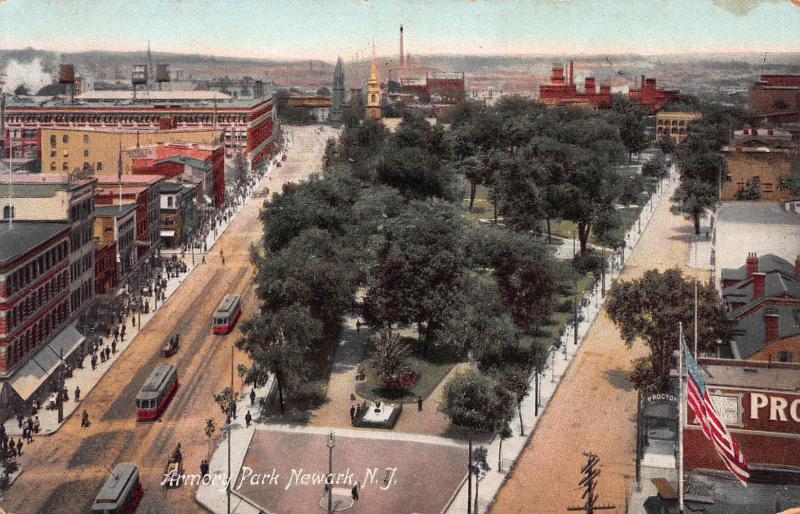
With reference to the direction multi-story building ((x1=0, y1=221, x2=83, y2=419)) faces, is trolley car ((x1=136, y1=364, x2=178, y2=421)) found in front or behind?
in front

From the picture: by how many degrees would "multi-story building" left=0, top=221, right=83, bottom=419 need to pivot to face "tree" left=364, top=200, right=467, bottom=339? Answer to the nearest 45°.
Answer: approximately 45° to its left

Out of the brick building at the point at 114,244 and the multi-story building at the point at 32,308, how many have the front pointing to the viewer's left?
0

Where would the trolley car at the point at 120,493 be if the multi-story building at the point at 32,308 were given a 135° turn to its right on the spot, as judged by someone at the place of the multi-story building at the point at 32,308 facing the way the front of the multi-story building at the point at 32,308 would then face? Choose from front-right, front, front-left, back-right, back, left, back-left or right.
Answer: left

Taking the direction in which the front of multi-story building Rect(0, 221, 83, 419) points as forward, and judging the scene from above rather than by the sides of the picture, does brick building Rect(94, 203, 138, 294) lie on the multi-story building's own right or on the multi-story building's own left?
on the multi-story building's own left

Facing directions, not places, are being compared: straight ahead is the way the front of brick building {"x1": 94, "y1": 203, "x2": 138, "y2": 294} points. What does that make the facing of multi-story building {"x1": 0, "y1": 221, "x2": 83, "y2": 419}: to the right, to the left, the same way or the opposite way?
the same way

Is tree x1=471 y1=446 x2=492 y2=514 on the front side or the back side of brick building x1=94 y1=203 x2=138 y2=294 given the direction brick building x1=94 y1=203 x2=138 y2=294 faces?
on the front side

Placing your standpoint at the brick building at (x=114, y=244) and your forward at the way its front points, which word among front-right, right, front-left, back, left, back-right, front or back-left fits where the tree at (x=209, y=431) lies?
front-right

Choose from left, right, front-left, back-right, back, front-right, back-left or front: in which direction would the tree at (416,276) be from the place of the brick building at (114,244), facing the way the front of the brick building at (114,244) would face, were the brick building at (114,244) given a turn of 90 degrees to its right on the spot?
left

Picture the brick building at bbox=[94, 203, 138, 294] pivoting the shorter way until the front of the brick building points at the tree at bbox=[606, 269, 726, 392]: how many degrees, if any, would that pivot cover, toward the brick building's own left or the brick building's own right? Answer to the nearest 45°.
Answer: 0° — it already faces it

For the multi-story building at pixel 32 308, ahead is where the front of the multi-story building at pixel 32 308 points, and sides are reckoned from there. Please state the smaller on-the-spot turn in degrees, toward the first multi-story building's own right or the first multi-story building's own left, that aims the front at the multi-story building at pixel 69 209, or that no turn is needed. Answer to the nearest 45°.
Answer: approximately 135° to the first multi-story building's own left

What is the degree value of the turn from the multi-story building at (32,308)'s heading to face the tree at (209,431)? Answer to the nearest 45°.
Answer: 0° — it already faces it

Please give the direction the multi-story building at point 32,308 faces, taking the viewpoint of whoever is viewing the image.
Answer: facing the viewer and to the right of the viewer
